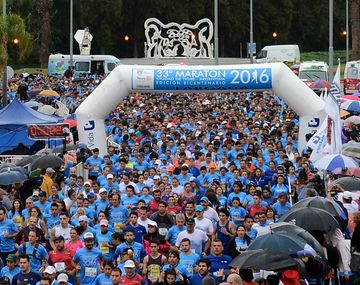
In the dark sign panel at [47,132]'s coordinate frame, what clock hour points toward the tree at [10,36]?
The tree is roughly at 6 o'clock from the dark sign panel.

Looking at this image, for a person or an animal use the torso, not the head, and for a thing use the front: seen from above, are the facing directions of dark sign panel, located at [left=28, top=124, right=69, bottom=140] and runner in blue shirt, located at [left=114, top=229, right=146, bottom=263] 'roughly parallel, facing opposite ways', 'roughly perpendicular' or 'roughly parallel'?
roughly parallel

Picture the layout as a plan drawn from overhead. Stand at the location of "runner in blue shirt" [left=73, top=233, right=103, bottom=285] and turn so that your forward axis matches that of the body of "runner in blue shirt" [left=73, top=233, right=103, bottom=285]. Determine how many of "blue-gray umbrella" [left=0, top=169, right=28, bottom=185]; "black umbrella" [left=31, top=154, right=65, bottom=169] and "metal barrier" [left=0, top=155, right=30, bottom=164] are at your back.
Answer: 3

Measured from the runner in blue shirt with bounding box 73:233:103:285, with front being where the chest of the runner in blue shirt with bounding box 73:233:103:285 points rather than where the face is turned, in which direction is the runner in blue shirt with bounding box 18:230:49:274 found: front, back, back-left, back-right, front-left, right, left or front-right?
back-right

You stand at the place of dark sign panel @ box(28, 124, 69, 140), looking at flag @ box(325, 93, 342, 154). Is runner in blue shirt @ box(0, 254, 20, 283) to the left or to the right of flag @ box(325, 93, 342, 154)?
right

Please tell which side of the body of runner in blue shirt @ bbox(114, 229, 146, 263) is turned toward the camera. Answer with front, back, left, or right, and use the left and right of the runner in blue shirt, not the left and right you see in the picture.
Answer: front

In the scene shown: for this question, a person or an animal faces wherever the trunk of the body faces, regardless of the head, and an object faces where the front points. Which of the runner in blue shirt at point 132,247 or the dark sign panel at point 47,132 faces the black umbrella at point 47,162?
the dark sign panel

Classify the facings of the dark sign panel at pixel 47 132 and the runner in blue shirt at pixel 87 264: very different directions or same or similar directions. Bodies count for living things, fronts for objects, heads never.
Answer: same or similar directions

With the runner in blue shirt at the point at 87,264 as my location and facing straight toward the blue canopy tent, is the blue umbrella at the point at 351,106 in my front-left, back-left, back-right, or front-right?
front-right

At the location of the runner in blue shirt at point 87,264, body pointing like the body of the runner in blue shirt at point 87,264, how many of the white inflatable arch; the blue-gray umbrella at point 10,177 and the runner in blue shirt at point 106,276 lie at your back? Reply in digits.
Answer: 2

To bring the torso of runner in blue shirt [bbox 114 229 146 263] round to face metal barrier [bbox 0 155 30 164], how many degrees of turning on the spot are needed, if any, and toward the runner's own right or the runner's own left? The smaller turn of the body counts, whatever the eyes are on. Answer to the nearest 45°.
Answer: approximately 180°

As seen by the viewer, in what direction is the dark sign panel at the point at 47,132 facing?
toward the camera

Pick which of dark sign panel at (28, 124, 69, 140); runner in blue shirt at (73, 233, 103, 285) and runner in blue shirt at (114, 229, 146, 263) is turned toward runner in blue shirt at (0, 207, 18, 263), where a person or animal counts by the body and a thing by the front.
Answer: the dark sign panel

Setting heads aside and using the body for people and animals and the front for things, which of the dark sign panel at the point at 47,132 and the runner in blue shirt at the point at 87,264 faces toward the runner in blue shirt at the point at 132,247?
the dark sign panel

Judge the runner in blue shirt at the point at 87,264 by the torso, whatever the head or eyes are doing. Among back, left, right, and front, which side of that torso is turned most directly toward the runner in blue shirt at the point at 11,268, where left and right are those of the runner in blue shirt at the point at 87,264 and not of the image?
right

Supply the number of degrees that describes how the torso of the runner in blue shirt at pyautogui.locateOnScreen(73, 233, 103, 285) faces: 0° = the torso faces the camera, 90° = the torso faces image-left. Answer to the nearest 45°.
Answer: approximately 0°

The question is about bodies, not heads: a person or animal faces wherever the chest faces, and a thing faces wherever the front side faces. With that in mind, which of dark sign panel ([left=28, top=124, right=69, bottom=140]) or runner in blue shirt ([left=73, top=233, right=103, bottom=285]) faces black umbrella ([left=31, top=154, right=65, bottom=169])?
the dark sign panel

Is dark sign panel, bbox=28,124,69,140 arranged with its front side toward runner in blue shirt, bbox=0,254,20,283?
yes
